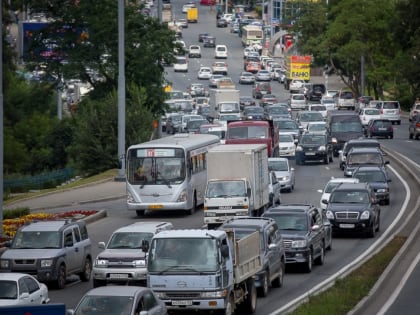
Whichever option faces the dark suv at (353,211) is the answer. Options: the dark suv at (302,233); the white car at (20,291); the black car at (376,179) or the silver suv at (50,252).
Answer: the black car

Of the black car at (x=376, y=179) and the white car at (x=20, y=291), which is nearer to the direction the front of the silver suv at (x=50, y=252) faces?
the white car

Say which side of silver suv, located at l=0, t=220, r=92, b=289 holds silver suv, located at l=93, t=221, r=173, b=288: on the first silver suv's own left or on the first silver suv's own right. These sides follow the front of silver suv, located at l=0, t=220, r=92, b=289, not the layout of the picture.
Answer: on the first silver suv's own left

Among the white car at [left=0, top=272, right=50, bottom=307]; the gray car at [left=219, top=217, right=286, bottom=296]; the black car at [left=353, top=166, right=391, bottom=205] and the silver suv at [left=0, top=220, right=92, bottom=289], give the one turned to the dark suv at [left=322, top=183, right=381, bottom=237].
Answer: the black car at [left=353, top=166, right=391, bottom=205]

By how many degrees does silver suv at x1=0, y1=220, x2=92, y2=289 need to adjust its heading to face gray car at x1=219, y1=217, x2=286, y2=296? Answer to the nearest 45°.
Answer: approximately 90° to its left

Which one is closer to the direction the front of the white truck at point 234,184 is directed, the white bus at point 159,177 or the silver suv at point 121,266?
the silver suv

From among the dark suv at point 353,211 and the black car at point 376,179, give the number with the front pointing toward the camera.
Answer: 2

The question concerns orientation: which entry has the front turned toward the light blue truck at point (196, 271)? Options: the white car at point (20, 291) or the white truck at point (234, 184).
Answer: the white truck at point (234, 184)

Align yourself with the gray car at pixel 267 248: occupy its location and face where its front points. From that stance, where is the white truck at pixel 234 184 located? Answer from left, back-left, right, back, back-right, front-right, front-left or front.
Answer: back-right

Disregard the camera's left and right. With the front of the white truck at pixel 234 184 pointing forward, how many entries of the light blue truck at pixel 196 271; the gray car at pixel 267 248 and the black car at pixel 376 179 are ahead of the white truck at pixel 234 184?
2

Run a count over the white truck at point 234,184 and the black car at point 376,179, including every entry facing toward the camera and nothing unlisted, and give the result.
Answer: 2

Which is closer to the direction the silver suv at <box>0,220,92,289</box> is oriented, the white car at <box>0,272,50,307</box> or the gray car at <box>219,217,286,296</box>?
the white car

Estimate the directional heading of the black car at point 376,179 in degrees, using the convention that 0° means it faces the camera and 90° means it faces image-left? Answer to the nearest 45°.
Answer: approximately 0°
